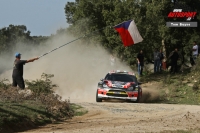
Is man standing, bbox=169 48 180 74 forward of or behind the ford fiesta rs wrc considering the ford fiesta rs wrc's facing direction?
behind

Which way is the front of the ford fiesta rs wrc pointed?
toward the camera

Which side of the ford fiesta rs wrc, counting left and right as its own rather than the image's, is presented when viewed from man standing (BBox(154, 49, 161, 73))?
back
